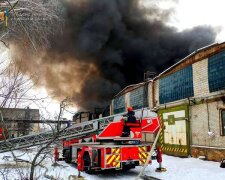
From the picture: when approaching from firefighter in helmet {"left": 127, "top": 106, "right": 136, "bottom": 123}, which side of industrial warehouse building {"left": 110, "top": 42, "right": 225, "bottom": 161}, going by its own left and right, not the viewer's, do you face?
front

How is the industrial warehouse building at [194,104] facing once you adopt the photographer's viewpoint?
facing the viewer and to the left of the viewer

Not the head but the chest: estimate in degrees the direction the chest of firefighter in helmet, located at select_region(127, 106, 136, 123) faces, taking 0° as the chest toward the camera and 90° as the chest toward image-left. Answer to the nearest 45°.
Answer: approximately 135°

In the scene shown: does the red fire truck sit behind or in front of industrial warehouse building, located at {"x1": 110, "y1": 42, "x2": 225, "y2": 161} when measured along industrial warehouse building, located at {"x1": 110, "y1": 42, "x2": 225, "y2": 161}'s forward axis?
in front

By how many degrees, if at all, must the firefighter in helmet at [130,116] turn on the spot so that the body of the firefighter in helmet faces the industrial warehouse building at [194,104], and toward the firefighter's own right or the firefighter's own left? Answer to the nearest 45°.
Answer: approximately 90° to the firefighter's own right
